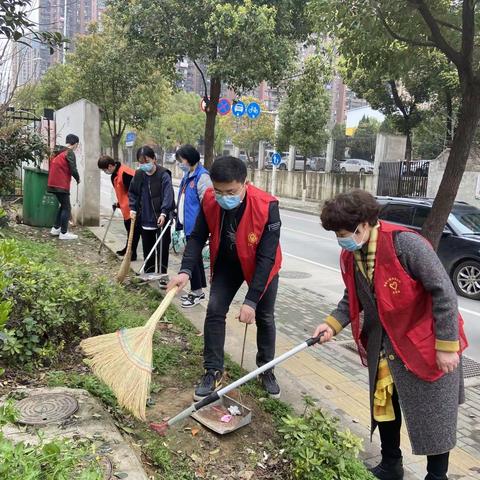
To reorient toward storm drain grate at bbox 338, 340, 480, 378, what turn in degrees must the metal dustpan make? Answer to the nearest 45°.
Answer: approximately 180°

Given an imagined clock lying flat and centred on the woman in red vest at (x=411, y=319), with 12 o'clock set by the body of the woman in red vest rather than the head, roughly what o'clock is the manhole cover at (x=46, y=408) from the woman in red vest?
The manhole cover is roughly at 1 o'clock from the woman in red vest.

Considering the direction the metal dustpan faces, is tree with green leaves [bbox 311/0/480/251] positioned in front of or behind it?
behind

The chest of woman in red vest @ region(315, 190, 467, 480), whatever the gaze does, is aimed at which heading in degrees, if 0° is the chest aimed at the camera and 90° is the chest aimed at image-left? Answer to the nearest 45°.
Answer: approximately 45°

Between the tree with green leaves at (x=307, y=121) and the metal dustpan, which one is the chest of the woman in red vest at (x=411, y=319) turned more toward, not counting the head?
the metal dustpan

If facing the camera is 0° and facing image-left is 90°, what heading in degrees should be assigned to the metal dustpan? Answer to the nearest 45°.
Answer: approximately 45°

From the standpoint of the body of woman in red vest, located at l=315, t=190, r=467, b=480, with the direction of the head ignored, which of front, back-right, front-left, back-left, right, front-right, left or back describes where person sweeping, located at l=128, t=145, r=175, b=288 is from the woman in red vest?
right

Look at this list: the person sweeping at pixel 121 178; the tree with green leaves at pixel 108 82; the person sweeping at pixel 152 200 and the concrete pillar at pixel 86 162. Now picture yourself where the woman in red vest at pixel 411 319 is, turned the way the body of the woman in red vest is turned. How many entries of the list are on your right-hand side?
4

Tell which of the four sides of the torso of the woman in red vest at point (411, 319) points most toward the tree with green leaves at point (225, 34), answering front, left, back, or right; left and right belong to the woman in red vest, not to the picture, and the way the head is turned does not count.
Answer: right

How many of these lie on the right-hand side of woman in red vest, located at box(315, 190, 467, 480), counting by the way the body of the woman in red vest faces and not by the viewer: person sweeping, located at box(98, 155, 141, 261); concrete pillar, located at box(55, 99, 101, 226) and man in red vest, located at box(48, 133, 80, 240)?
3

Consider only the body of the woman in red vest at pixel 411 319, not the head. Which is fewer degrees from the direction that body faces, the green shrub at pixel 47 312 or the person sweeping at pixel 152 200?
the green shrub

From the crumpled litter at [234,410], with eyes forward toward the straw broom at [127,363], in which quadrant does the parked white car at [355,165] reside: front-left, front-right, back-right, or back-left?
back-right

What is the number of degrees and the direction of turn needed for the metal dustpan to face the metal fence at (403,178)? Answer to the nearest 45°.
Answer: approximately 135° to its right

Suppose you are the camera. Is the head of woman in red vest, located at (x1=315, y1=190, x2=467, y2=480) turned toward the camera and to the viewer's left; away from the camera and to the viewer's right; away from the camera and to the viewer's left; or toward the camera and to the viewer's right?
toward the camera and to the viewer's left

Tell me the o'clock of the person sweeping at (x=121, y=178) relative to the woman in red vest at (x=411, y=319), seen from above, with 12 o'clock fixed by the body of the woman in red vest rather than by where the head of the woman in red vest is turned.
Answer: The person sweeping is roughly at 3 o'clock from the woman in red vest.

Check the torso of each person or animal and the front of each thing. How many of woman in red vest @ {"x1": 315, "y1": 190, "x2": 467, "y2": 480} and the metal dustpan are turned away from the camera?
0

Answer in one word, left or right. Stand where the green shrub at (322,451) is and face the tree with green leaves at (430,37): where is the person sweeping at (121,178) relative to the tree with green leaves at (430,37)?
left
